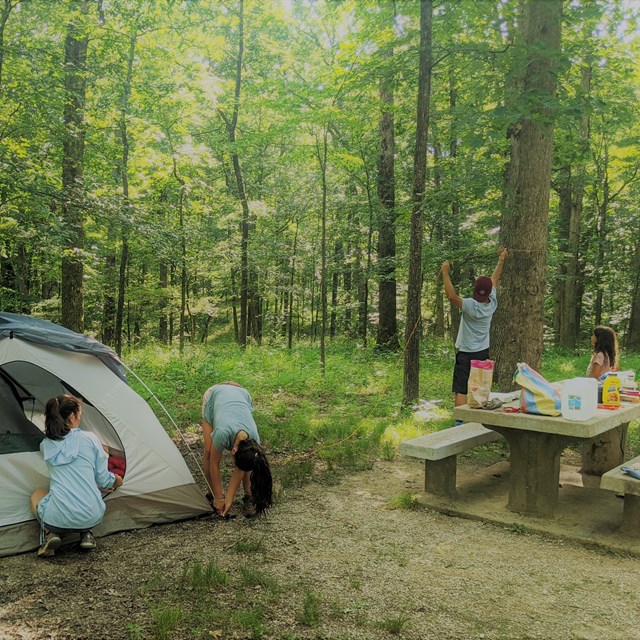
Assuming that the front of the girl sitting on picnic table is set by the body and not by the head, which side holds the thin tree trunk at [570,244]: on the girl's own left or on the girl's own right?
on the girl's own right

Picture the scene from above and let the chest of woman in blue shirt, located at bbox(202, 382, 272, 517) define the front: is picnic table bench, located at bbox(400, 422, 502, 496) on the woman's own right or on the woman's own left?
on the woman's own left

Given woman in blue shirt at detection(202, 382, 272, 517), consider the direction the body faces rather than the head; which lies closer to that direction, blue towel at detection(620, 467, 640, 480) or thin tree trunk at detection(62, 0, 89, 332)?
the blue towel

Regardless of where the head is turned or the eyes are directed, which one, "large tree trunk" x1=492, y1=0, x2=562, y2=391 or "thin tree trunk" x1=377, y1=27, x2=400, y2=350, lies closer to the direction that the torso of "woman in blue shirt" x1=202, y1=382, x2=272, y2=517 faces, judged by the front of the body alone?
the large tree trunk

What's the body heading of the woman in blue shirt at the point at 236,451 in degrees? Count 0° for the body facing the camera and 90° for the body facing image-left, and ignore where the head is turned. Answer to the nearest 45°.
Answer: approximately 315°
